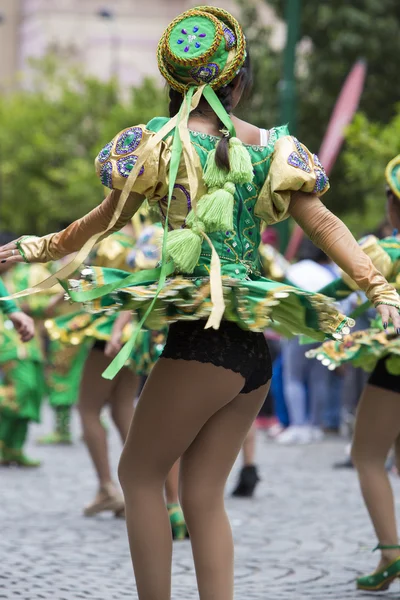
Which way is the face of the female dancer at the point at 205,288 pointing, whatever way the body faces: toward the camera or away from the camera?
away from the camera

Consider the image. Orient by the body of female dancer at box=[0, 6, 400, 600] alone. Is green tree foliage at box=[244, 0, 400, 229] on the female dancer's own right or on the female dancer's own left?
on the female dancer's own right

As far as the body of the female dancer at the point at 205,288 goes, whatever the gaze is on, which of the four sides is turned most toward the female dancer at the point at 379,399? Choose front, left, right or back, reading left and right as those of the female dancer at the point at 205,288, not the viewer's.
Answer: right

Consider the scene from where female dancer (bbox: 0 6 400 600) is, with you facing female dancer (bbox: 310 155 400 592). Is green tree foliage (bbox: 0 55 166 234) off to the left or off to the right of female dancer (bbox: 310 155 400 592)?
left

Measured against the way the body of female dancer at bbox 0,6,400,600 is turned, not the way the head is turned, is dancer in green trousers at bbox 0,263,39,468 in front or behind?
in front

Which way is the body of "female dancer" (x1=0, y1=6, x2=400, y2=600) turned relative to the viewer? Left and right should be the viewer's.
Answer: facing away from the viewer and to the left of the viewer
